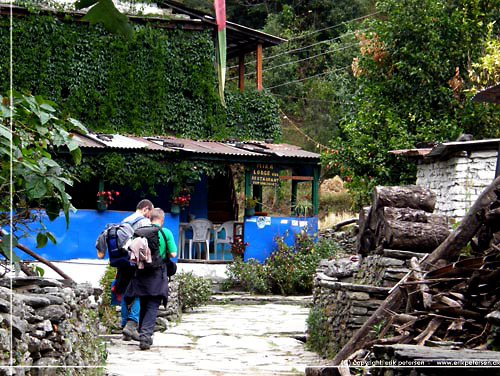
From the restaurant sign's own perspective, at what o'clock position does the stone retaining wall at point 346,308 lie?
The stone retaining wall is roughly at 12 o'clock from the restaurant sign.

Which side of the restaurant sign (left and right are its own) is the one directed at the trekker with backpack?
front

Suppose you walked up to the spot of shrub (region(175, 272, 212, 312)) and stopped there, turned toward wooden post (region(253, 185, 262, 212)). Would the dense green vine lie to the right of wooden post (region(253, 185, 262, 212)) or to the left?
left

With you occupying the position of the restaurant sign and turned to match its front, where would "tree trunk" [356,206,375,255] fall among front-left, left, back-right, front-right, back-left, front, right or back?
front

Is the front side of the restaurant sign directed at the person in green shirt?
yes

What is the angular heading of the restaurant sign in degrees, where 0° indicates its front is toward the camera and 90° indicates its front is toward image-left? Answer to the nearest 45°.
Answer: approximately 0°

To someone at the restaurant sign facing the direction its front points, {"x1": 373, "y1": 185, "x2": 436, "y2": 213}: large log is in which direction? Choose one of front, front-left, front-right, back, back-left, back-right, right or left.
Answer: front

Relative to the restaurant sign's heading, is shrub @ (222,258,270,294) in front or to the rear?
in front

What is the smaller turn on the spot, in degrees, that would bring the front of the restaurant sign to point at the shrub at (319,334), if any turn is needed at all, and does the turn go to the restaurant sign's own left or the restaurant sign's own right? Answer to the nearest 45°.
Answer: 0° — it already faces it

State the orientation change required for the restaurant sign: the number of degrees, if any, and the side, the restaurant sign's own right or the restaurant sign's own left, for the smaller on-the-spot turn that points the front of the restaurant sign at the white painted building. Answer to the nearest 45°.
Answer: approximately 45° to the restaurant sign's own left

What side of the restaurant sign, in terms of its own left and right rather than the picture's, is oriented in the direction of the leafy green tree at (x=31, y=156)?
front

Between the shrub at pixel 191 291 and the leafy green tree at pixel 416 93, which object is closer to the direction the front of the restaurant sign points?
the shrub

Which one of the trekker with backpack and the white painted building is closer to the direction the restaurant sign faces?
the trekker with backpack

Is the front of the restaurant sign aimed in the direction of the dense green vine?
no
